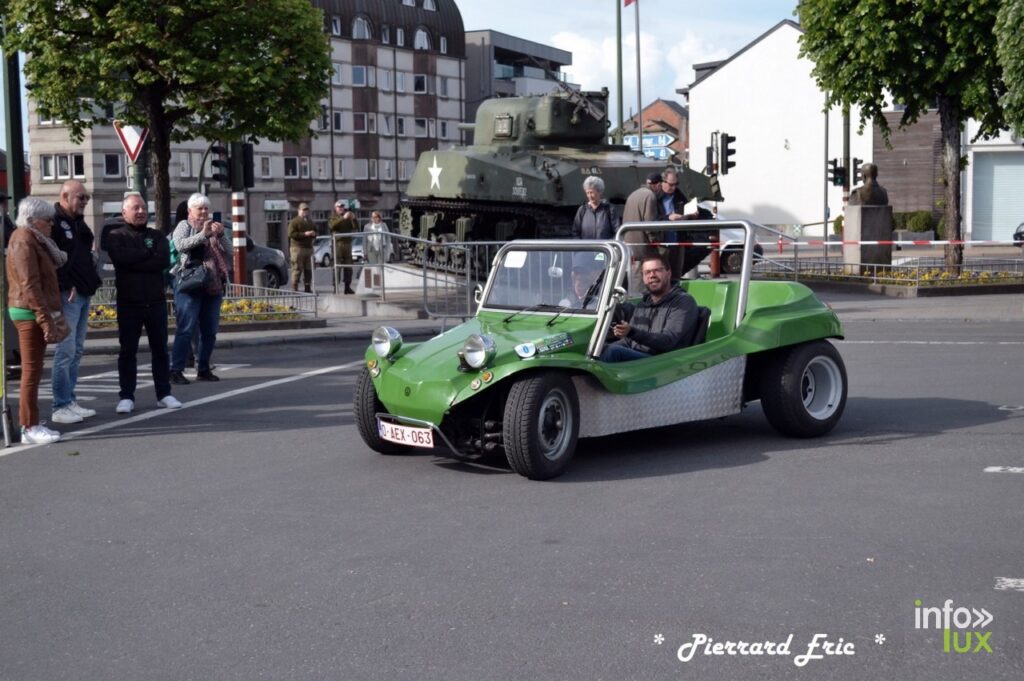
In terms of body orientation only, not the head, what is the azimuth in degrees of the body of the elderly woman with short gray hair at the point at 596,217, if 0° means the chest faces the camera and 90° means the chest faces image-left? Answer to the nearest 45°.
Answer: approximately 0°

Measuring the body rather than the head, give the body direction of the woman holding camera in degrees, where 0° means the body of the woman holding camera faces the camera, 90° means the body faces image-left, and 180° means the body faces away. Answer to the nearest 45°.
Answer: approximately 315°

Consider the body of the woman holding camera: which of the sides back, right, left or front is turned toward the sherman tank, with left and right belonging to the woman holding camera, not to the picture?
left

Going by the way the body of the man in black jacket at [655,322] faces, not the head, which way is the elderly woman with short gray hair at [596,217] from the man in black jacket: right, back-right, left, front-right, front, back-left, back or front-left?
back-right

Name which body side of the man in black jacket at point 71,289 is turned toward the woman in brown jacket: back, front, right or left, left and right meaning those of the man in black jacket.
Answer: right

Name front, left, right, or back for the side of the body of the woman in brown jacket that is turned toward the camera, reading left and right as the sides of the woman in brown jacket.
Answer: right
